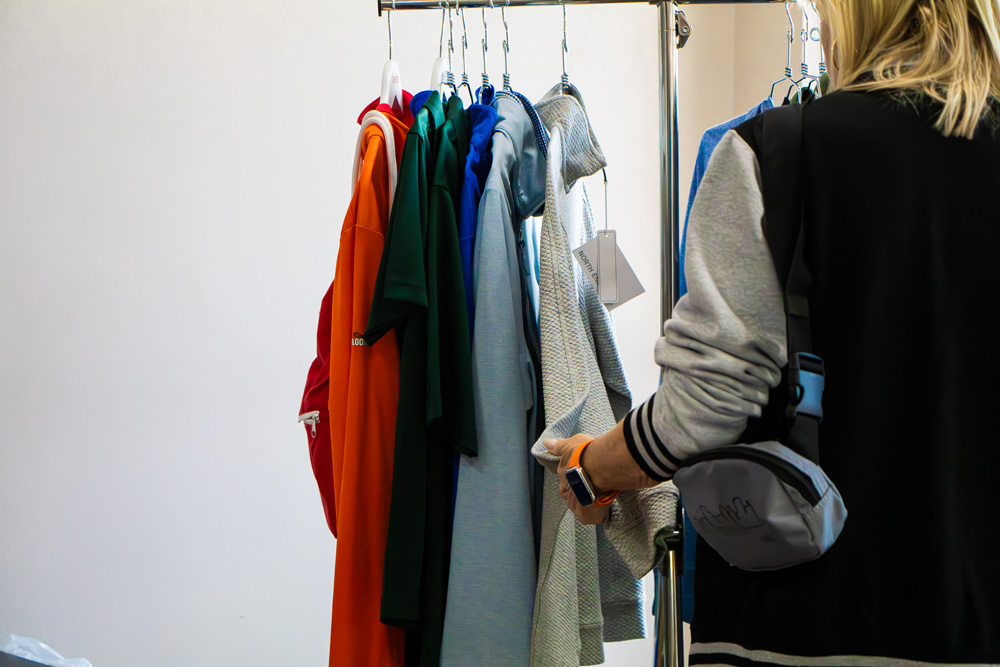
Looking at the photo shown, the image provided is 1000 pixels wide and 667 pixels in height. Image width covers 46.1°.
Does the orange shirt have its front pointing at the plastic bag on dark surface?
no
